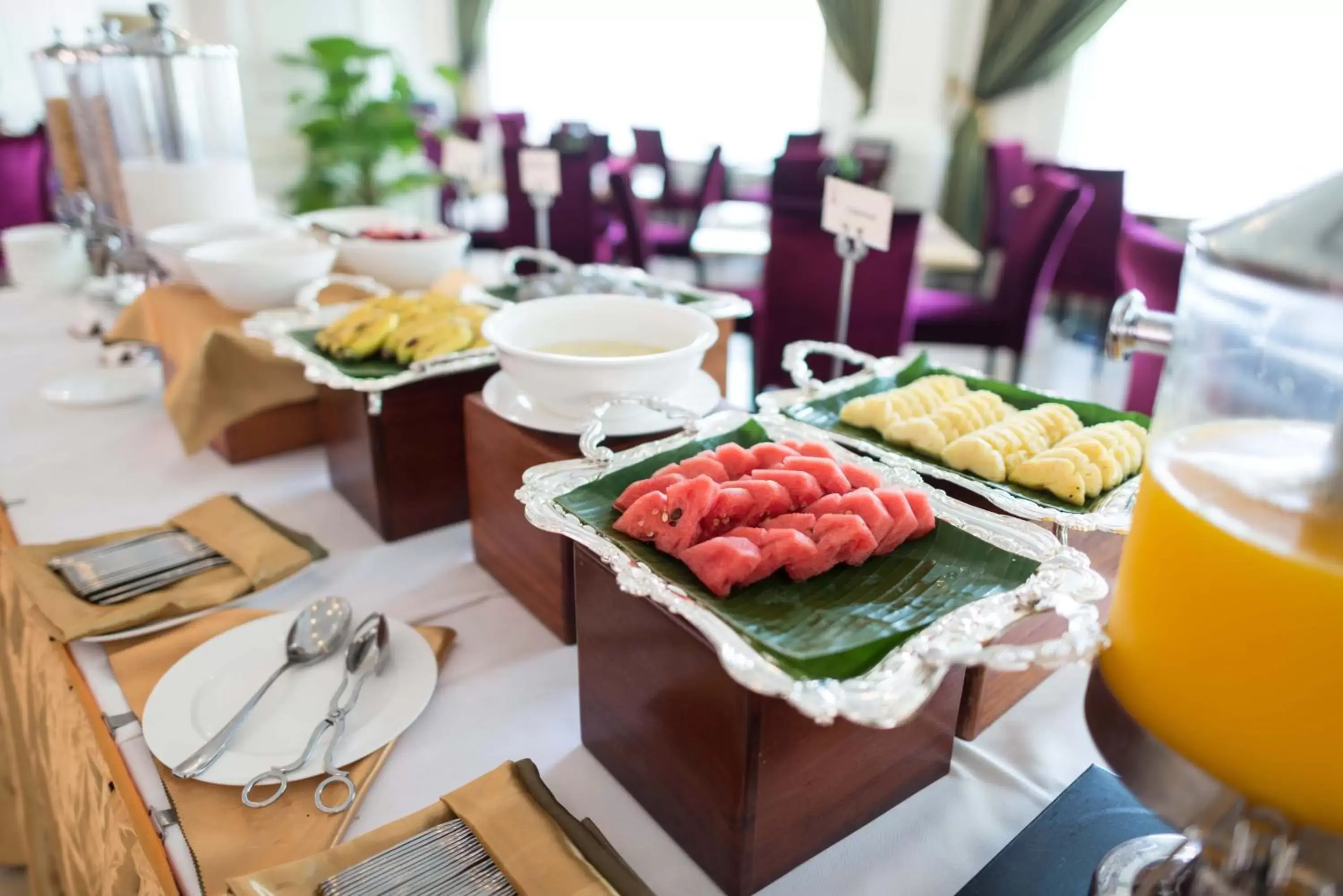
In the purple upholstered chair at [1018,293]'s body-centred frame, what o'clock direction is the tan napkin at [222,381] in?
The tan napkin is roughly at 10 o'clock from the purple upholstered chair.

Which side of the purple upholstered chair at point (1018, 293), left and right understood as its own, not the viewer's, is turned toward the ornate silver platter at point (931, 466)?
left

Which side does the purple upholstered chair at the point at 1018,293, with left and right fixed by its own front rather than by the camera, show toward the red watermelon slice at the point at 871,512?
left

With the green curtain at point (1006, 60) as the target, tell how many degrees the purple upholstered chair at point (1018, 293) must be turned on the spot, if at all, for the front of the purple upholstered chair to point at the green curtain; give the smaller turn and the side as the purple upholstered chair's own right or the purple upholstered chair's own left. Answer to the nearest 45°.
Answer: approximately 90° to the purple upholstered chair's own right

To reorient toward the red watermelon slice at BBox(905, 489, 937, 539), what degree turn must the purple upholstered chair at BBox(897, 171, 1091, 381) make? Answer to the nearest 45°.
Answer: approximately 90° to its left

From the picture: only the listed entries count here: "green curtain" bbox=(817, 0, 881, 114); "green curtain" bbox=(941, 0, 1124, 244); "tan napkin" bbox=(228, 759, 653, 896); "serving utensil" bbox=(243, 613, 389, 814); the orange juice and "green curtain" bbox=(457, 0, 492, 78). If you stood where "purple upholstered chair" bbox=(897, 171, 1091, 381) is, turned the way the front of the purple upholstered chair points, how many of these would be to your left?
3

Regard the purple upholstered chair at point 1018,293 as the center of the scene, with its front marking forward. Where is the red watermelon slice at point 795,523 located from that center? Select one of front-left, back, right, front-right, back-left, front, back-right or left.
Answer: left

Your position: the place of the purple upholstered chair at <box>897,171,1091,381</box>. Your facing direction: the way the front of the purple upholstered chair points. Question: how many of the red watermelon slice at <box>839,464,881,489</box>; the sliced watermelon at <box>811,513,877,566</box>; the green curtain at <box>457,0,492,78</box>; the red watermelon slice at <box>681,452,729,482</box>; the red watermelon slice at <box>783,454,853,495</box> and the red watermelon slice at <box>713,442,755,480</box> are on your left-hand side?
5

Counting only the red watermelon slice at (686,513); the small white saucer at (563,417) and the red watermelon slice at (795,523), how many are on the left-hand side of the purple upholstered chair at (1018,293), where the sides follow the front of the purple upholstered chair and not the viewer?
3

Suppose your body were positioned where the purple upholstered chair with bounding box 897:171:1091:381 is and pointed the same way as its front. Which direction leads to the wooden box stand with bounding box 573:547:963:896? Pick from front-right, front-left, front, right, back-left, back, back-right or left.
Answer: left

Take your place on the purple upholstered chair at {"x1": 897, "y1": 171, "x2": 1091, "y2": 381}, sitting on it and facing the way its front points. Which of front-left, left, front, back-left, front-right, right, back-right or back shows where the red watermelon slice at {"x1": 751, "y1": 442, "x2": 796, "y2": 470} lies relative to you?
left

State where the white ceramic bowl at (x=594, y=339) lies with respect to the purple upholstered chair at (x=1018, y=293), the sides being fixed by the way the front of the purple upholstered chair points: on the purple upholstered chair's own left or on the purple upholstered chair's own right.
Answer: on the purple upholstered chair's own left

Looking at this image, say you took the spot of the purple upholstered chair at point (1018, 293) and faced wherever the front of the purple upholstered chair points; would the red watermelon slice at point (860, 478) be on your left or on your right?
on your left

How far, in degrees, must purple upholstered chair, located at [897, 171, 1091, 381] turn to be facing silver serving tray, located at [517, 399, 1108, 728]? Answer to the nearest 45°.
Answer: approximately 90° to its left

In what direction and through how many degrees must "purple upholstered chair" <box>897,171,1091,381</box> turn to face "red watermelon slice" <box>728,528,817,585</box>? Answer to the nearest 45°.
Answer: approximately 90° to its left

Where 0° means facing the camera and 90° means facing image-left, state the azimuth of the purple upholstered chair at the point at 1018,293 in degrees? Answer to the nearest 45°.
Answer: approximately 90°

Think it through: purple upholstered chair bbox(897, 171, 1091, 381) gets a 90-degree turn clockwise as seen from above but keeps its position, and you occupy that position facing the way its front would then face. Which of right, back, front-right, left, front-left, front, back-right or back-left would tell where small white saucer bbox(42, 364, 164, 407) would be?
back-left

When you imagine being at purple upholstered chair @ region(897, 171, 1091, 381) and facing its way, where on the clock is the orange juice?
The orange juice is roughly at 9 o'clock from the purple upholstered chair.

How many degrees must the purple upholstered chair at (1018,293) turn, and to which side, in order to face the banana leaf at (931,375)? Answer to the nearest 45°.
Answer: approximately 90° to its left

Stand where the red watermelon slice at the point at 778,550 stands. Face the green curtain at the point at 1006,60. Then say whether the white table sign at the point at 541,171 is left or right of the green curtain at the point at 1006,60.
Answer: left
